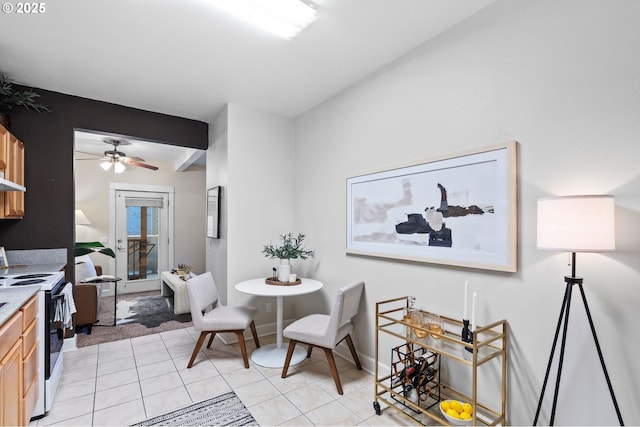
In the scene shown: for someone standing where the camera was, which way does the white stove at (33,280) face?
facing to the right of the viewer

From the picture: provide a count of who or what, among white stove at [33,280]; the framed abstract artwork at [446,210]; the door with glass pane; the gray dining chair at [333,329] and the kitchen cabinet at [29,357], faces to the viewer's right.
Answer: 2

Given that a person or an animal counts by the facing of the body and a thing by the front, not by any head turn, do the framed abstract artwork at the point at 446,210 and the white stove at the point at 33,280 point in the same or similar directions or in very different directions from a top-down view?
very different directions

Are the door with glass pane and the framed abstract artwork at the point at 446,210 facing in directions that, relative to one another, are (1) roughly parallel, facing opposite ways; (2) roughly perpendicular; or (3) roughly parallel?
roughly perpendicular

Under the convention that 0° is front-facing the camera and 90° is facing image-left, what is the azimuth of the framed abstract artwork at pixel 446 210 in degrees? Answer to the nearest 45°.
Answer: approximately 45°

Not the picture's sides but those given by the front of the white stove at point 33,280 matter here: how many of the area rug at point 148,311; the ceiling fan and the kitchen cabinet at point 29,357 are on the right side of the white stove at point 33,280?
1

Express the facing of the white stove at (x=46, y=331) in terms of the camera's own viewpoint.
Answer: facing to the right of the viewer

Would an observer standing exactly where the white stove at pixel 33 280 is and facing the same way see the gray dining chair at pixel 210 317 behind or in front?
in front

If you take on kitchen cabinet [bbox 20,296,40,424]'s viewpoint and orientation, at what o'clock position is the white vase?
The white vase is roughly at 12 o'clock from the kitchen cabinet.

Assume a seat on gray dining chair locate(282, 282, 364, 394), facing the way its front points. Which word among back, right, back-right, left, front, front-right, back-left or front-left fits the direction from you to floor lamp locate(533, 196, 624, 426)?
back

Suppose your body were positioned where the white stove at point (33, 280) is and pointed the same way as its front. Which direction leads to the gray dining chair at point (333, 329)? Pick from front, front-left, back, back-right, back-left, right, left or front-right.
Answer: front-right

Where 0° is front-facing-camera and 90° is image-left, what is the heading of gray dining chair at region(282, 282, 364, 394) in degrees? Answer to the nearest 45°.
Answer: approximately 135°
